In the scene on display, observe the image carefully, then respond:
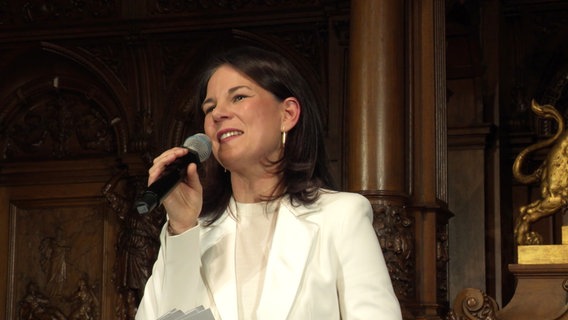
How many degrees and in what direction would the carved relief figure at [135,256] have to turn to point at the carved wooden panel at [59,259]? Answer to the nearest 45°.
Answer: approximately 135° to its right

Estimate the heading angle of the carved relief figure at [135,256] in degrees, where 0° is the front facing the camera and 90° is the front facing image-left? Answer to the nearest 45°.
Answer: approximately 0°

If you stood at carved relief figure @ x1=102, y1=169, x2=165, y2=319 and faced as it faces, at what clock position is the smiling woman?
The smiling woman is roughly at 12 o'clock from the carved relief figure.

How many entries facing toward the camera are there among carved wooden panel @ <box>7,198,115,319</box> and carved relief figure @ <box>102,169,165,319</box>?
2
